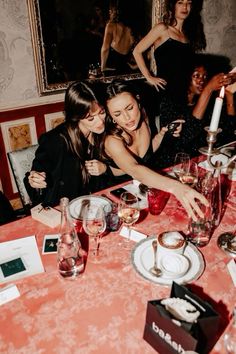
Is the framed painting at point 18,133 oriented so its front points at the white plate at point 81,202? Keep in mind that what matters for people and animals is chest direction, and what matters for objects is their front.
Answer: yes

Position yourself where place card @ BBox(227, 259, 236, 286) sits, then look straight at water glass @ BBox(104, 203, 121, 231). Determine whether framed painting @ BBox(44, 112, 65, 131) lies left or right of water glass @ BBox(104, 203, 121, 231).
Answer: right

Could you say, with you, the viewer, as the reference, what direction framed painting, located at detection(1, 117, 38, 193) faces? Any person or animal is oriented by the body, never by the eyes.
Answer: facing the viewer

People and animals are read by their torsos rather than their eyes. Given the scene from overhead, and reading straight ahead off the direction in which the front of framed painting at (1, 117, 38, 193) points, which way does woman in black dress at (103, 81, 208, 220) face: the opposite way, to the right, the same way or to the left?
the same way

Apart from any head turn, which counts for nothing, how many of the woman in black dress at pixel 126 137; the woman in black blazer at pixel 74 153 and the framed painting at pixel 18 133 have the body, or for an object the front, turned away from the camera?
0

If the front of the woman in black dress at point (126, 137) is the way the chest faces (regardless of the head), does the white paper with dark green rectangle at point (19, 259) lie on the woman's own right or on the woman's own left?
on the woman's own right

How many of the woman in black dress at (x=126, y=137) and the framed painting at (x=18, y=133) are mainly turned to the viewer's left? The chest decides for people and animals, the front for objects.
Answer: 0

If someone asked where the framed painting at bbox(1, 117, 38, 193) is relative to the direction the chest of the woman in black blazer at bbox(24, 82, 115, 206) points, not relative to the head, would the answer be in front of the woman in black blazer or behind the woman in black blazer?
behind

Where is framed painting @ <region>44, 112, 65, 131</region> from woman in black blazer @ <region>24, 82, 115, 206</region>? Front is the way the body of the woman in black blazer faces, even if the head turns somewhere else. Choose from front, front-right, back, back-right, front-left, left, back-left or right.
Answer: back-left

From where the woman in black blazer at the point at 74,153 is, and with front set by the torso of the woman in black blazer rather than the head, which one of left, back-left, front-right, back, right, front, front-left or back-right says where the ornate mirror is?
back-left

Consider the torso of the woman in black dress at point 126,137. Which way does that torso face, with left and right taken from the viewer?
facing the viewer and to the right of the viewer

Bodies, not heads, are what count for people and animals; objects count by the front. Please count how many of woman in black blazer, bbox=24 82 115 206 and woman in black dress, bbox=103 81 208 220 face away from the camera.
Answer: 0

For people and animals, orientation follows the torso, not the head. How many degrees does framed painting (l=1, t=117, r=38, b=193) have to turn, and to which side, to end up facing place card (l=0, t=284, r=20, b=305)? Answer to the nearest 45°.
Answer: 0° — it already faces it

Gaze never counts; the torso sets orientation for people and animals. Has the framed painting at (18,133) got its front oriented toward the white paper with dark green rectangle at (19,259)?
yes

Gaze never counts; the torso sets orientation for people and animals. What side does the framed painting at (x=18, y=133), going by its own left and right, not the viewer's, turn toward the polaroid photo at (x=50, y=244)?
front
